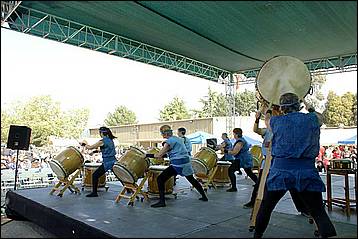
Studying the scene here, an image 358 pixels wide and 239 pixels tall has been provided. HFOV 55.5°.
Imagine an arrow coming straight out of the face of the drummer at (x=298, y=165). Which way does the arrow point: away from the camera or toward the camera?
away from the camera

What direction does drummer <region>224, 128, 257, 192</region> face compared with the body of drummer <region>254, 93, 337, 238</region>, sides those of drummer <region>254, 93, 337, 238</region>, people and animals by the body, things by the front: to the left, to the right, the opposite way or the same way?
to the left

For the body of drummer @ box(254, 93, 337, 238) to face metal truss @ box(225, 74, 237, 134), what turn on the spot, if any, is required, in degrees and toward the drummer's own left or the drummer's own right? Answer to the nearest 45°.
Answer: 0° — they already face it

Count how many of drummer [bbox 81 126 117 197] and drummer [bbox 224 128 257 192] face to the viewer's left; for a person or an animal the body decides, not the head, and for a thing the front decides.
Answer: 2

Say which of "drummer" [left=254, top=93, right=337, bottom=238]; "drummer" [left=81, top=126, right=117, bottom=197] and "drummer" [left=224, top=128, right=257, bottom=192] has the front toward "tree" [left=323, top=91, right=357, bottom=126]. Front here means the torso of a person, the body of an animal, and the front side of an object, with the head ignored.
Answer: "drummer" [left=254, top=93, right=337, bottom=238]

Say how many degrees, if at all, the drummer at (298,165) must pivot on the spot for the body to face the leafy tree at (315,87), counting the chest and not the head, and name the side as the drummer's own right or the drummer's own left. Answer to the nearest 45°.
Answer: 0° — they already face it

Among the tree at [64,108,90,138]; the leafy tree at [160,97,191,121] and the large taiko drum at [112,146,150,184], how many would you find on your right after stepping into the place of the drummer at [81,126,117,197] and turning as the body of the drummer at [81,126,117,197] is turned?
2

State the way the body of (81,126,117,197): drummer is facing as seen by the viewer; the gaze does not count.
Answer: to the viewer's left

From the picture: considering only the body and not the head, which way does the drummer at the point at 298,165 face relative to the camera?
away from the camera

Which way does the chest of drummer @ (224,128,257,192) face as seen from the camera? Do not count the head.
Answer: to the viewer's left

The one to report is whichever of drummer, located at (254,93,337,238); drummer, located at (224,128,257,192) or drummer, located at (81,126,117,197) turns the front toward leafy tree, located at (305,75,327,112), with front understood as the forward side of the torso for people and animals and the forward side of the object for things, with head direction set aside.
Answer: drummer, located at (254,93,337,238)

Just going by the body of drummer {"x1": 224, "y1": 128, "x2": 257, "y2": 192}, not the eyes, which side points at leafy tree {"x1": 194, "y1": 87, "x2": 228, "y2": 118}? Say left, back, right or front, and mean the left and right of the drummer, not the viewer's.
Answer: right

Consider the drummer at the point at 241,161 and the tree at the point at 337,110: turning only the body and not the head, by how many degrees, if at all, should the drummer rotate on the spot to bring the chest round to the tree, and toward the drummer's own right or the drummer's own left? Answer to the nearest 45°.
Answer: approximately 90° to the drummer's own right

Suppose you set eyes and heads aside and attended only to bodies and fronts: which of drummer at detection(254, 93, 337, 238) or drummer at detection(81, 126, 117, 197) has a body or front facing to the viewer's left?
drummer at detection(81, 126, 117, 197)

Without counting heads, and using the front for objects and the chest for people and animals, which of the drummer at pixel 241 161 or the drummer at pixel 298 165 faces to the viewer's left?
the drummer at pixel 241 161
